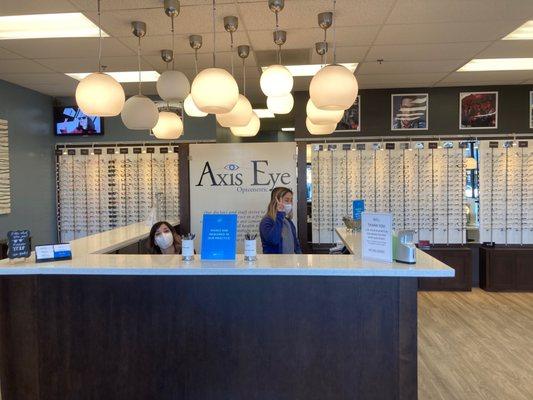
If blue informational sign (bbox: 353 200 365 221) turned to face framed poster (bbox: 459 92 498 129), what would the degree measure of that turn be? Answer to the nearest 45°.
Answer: approximately 135° to its left

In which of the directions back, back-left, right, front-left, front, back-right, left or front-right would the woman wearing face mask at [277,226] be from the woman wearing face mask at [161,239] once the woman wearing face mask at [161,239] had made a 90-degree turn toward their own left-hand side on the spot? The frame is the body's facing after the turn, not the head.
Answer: front

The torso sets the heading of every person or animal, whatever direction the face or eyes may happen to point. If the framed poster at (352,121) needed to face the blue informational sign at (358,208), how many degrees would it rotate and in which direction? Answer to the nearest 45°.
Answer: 0° — it already faces it

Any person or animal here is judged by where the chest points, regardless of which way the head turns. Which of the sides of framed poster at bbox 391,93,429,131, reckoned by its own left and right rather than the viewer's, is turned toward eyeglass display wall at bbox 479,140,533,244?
left

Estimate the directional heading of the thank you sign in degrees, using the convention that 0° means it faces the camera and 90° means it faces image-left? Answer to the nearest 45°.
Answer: approximately 0°

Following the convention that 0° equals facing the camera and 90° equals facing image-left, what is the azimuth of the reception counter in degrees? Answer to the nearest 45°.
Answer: approximately 0°

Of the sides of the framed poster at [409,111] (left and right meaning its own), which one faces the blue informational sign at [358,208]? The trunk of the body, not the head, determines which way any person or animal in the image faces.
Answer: front
